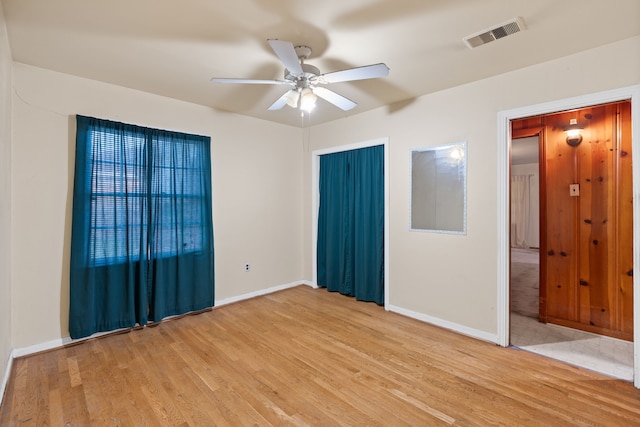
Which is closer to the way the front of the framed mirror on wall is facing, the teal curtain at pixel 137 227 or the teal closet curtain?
the teal curtain

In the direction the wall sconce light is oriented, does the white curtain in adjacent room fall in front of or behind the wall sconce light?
behind

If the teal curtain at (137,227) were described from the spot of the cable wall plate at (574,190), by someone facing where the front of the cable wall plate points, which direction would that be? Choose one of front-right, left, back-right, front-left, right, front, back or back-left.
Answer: front-right

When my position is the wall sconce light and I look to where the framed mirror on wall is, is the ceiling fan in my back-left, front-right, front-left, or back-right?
front-left

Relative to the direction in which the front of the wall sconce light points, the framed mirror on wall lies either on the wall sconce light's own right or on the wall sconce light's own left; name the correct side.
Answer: on the wall sconce light's own right

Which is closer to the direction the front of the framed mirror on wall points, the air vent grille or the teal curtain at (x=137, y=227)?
the teal curtain

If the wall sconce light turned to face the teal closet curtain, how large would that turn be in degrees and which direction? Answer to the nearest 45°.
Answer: approximately 90° to its right

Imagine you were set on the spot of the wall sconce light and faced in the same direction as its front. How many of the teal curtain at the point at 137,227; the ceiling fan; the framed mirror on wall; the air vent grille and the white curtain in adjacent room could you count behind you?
1

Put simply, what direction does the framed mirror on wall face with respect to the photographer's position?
facing the viewer and to the left of the viewer

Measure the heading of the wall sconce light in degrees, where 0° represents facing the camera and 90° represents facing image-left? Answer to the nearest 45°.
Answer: approximately 0°

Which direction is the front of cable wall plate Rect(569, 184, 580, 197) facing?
toward the camera

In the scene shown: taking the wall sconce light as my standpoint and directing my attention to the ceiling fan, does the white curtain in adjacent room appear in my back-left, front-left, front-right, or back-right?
back-right

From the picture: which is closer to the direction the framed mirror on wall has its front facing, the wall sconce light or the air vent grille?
the air vent grille

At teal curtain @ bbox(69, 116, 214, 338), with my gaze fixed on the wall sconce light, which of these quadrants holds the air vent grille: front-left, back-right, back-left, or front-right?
front-right
